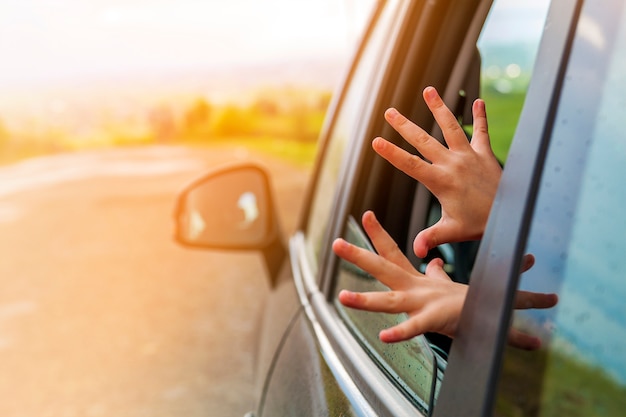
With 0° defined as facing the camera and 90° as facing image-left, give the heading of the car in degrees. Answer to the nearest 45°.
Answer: approximately 135°
